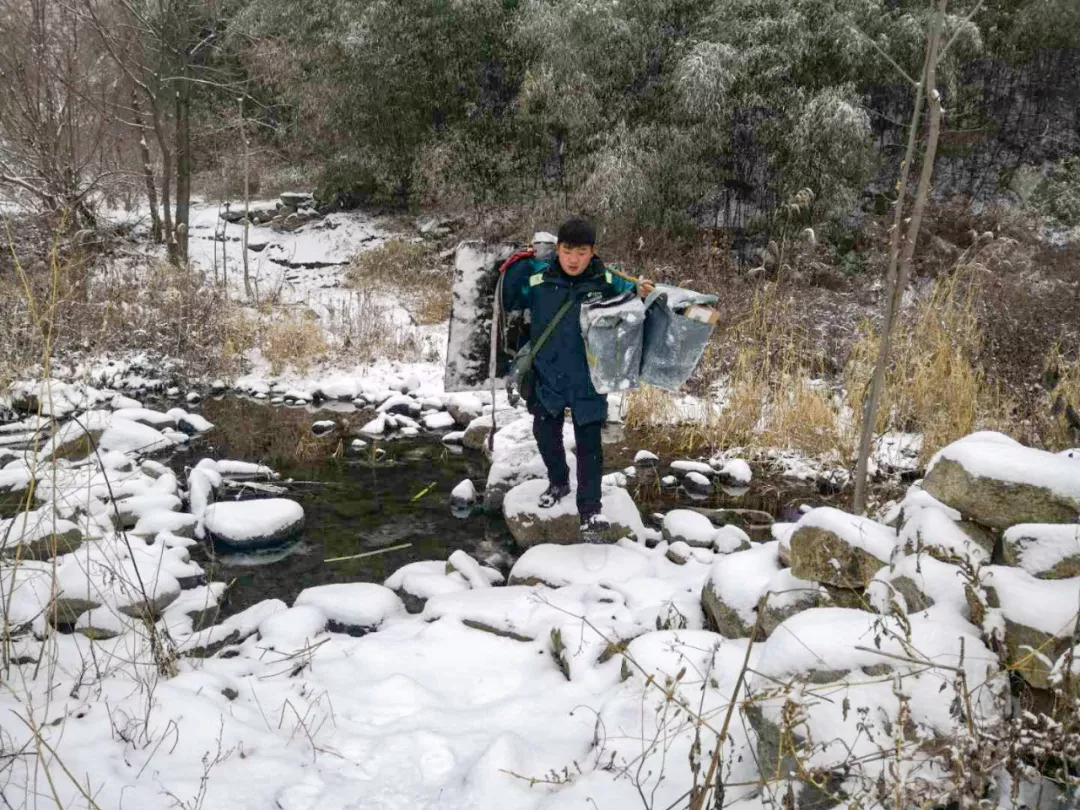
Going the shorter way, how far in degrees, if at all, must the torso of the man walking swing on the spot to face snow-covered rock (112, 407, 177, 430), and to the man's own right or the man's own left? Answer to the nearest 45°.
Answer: approximately 135° to the man's own right

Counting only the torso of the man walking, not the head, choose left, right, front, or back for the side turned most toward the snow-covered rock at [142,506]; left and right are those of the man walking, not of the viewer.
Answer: right

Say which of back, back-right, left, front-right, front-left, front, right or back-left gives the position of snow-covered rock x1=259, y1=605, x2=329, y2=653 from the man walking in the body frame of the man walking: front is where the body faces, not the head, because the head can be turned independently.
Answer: front-right

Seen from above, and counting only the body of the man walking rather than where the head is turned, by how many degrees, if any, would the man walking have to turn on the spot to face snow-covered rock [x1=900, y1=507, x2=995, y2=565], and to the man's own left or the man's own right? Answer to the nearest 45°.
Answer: approximately 45° to the man's own left

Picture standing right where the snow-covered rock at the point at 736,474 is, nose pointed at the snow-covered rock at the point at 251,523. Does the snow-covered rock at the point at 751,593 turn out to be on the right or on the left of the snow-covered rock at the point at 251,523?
left

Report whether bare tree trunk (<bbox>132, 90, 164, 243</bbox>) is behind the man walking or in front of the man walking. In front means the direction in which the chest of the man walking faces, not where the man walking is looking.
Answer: behind

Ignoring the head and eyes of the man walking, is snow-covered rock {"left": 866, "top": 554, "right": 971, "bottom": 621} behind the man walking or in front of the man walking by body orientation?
in front

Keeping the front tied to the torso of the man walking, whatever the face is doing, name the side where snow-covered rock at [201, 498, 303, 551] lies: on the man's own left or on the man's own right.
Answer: on the man's own right

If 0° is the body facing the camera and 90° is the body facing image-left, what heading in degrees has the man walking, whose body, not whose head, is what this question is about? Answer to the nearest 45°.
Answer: approximately 0°

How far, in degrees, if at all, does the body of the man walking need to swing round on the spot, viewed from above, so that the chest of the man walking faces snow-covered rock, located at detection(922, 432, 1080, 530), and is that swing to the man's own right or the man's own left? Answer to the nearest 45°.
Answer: approximately 45° to the man's own left
